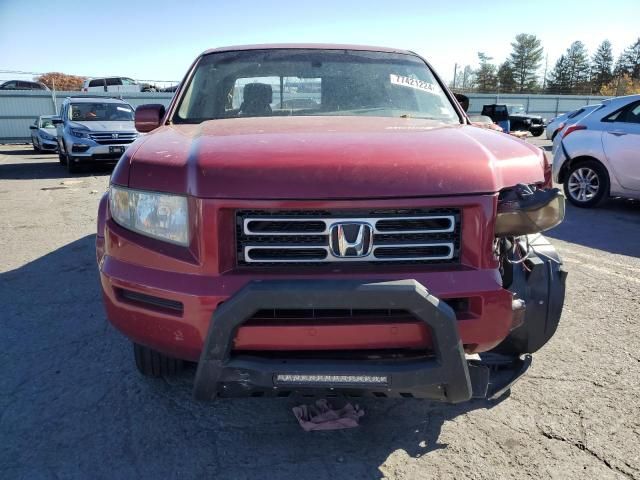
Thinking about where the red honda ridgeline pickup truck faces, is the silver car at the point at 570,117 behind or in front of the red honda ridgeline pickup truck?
behind

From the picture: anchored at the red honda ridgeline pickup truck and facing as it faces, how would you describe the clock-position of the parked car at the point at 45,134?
The parked car is roughly at 5 o'clock from the red honda ridgeline pickup truck.

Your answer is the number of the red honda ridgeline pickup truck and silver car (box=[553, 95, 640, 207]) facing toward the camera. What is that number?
1
